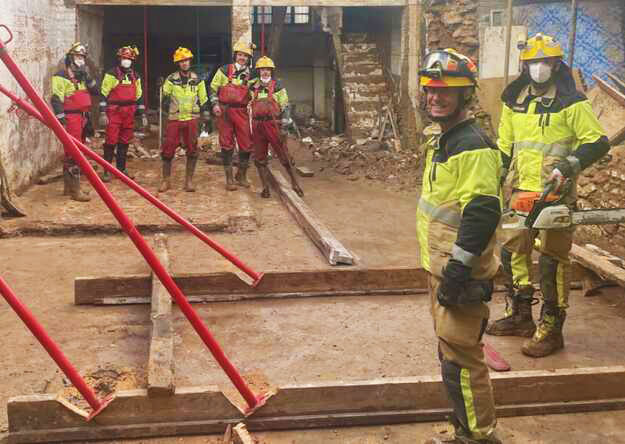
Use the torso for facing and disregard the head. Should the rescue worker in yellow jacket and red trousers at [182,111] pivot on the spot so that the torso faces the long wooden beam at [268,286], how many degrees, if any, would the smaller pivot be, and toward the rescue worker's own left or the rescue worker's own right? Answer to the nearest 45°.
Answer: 0° — they already face it

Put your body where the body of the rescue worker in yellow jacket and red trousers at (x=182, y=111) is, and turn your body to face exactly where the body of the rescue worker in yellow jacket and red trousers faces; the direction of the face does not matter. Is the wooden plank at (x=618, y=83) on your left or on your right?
on your left

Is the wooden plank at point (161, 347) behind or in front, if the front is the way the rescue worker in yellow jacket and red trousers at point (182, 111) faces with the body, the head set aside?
in front

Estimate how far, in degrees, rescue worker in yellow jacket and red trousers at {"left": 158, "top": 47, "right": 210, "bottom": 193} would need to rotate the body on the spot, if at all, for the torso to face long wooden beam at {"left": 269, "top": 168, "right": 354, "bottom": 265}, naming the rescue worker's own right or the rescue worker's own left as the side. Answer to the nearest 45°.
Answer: approximately 45° to the rescue worker's own left

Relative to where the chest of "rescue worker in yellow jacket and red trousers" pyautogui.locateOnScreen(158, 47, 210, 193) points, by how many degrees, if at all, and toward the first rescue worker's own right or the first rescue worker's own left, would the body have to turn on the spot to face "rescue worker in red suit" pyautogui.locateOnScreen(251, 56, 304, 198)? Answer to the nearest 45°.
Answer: approximately 90° to the first rescue worker's own left

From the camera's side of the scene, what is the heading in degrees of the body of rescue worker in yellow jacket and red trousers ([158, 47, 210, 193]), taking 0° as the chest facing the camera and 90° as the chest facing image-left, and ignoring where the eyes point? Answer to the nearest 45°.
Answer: approximately 0°

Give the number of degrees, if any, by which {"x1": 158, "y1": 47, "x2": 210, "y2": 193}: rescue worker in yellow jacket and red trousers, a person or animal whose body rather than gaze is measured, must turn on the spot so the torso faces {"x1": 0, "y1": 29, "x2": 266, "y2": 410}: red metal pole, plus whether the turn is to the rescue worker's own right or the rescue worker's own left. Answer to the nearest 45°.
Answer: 0° — they already face it

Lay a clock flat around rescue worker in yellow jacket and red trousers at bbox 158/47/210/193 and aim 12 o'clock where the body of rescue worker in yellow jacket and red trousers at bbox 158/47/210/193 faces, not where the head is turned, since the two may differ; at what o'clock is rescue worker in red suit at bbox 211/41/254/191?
rescue worker in red suit at bbox 211/41/254/191 is roughly at 9 o'clock from rescue worker in yellow jacket and red trousers at bbox 158/47/210/193.

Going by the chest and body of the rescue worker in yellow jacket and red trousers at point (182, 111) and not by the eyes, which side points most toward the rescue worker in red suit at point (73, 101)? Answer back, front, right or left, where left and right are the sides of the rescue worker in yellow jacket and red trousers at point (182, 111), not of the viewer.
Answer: right

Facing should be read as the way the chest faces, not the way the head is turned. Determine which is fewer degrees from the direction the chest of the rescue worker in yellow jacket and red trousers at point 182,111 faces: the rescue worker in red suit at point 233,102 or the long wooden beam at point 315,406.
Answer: the long wooden beam
